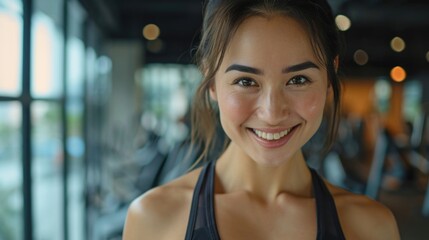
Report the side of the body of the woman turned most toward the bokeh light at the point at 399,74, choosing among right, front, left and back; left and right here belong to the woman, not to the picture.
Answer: back

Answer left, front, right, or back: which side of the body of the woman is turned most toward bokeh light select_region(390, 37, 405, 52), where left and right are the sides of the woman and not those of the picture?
back

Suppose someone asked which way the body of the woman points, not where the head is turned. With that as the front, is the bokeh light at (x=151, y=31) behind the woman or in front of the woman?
behind

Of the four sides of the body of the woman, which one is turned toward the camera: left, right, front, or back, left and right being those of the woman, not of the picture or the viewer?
front
